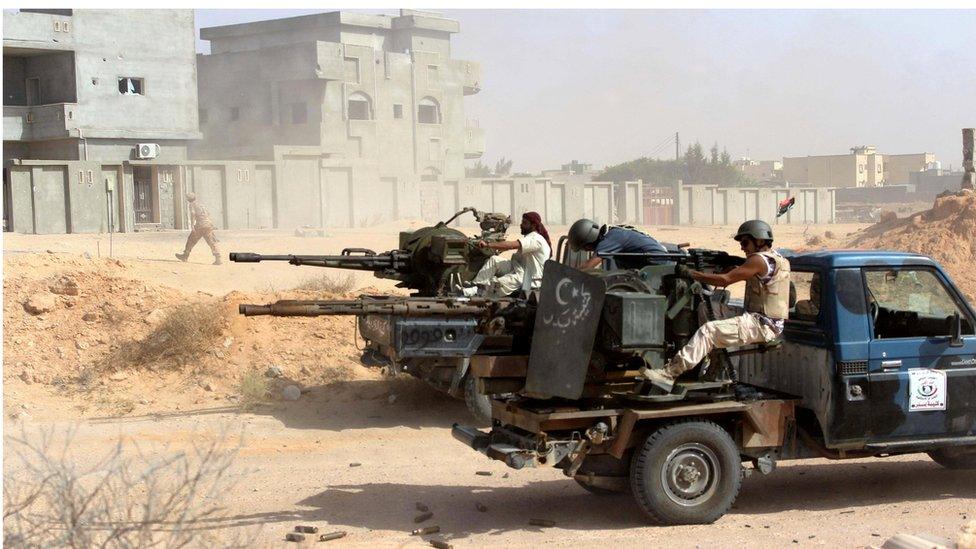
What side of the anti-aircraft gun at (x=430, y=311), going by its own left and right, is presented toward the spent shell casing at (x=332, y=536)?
left

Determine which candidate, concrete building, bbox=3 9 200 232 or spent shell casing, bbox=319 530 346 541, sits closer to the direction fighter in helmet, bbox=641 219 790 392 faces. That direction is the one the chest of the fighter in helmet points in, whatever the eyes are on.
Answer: the spent shell casing

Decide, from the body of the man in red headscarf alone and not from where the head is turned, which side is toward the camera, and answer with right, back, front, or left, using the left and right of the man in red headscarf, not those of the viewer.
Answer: left

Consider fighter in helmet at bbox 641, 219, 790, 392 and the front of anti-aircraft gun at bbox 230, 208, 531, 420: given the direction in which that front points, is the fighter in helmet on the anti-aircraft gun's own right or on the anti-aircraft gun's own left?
on the anti-aircraft gun's own left

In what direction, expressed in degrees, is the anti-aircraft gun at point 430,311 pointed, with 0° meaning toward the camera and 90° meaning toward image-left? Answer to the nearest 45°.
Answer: approximately 90°

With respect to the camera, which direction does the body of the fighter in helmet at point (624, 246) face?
to the viewer's left

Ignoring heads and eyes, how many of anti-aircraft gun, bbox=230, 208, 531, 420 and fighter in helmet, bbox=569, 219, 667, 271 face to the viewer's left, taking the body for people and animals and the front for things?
2

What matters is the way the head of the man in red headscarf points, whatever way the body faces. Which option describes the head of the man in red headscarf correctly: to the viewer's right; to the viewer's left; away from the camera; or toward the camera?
to the viewer's left

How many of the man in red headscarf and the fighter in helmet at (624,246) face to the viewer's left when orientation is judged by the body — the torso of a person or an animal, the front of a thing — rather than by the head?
2

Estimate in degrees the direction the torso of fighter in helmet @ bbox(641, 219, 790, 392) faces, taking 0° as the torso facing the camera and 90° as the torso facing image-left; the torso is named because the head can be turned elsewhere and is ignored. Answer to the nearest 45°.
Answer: approximately 90°
